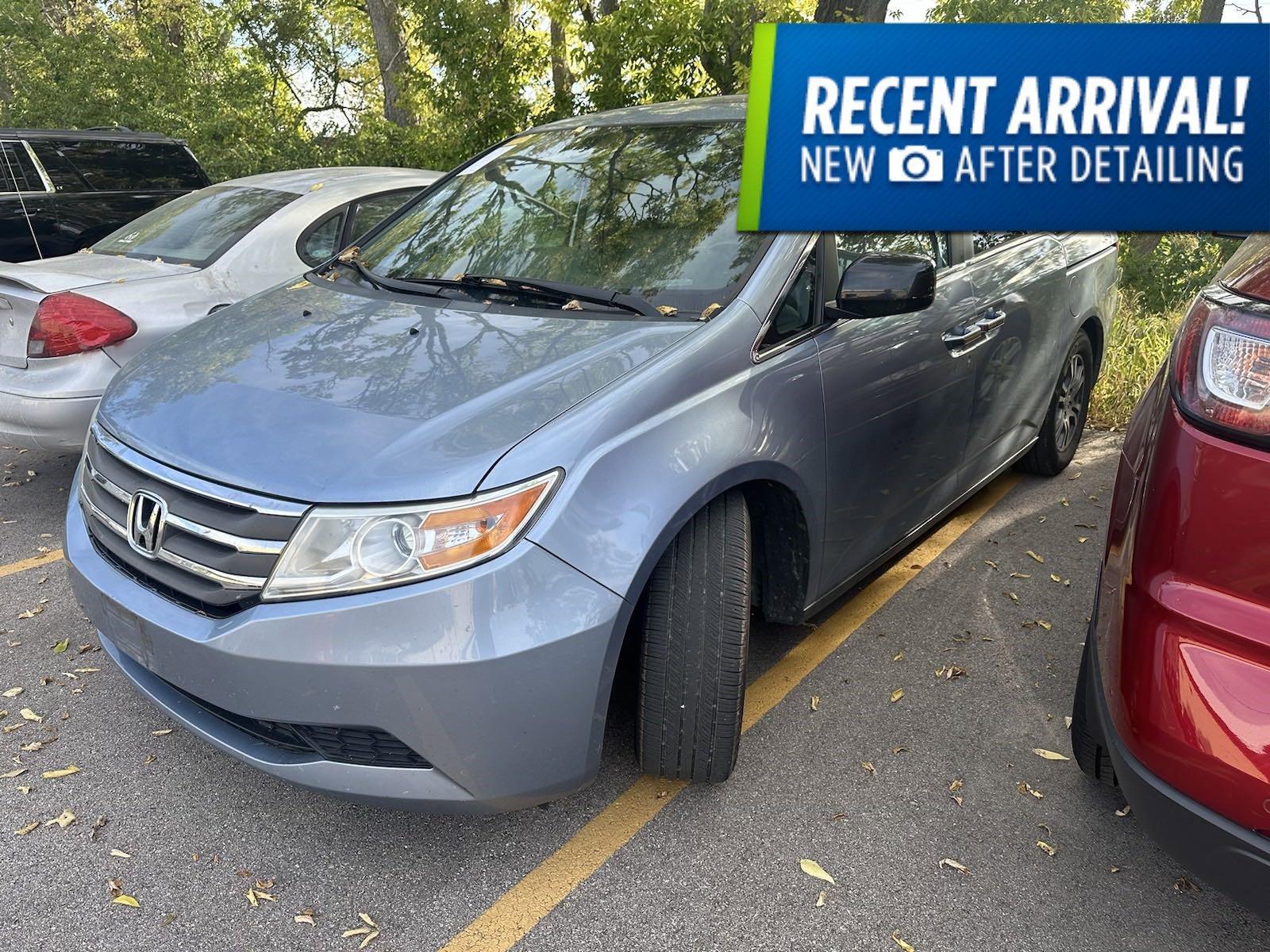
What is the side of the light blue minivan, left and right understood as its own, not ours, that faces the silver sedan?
right

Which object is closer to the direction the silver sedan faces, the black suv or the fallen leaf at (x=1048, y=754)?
the black suv

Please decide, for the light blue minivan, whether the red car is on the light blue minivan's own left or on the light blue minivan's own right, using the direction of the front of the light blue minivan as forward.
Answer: on the light blue minivan's own left

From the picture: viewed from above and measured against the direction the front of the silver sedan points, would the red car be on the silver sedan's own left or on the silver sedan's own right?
on the silver sedan's own right

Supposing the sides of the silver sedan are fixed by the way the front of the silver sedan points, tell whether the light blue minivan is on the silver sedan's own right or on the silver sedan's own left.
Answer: on the silver sedan's own right

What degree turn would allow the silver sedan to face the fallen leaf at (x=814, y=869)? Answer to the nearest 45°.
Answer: approximately 135° to its right

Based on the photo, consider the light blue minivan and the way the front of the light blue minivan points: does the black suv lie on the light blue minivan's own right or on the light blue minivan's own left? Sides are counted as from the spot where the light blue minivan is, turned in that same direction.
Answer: on the light blue minivan's own right

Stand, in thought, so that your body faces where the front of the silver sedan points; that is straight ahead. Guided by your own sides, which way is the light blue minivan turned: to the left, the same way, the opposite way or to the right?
the opposite way

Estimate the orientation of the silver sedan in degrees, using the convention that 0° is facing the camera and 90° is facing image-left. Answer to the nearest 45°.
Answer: approximately 225°

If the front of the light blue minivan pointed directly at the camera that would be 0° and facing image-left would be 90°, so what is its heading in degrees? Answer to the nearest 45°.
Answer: approximately 45°

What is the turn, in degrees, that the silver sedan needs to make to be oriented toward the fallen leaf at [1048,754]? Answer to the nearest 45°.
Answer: approximately 90° to its right
